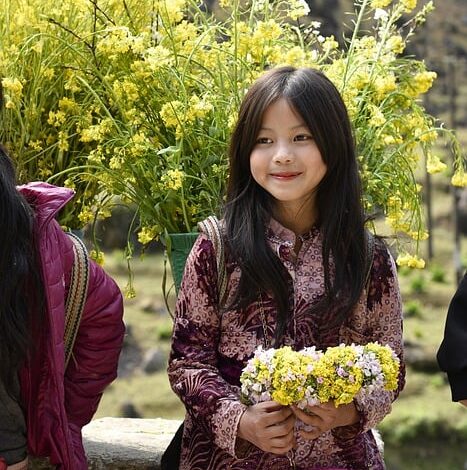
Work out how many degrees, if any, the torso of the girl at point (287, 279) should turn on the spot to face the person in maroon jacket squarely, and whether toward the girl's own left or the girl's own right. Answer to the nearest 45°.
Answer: approximately 90° to the girl's own right

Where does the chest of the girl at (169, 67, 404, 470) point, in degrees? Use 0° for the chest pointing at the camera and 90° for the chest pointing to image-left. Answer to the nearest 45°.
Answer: approximately 0°

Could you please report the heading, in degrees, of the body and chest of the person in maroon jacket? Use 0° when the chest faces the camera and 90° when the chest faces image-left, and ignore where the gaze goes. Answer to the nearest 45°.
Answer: approximately 0°

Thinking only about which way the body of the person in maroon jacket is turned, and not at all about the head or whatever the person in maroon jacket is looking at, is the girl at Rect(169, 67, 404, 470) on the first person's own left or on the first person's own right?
on the first person's own left
